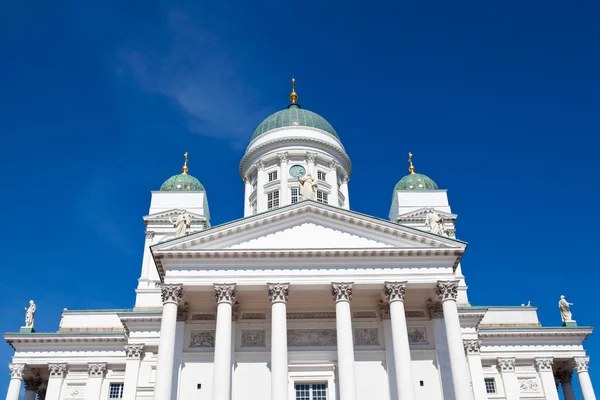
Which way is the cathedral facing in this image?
toward the camera
